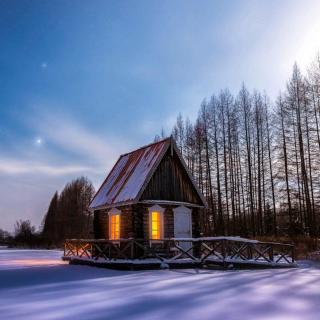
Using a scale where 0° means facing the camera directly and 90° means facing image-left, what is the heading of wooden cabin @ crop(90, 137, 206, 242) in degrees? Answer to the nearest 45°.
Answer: approximately 315°
